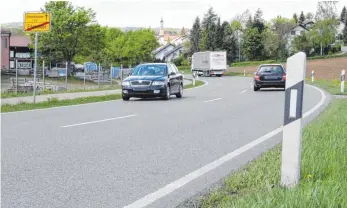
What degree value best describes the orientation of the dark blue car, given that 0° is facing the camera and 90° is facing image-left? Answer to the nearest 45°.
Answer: approximately 45°

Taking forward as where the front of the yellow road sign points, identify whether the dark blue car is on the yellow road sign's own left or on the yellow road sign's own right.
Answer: on the yellow road sign's own left

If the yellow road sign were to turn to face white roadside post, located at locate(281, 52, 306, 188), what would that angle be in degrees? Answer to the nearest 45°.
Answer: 0° — it already faces it
